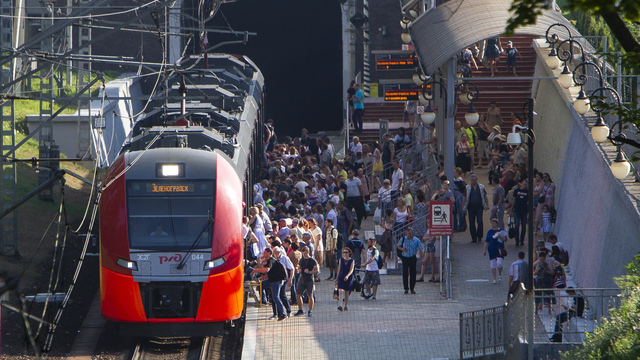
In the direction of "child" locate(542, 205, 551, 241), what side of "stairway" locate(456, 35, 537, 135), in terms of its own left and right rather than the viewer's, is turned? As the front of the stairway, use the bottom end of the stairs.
front

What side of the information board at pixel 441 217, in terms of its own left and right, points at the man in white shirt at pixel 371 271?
right

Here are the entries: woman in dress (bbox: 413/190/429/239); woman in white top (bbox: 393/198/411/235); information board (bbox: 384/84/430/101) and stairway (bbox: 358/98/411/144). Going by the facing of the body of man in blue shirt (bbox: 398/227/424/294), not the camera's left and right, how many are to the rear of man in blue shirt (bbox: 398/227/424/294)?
4

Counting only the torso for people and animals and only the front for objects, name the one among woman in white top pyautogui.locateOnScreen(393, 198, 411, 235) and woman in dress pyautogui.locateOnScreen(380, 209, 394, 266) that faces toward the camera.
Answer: the woman in white top

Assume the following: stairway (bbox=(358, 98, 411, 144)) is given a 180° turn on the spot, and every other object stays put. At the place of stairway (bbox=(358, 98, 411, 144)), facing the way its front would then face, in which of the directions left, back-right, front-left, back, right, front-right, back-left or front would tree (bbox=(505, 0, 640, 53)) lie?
back

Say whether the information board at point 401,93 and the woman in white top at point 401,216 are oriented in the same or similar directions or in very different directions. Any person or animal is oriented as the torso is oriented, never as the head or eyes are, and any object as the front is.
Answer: same or similar directions

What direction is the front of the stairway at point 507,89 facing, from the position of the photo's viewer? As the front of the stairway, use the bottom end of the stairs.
facing the viewer

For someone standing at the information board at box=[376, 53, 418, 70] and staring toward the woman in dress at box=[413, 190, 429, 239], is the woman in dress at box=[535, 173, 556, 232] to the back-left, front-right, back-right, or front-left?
front-left

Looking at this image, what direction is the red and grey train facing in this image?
toward the camera

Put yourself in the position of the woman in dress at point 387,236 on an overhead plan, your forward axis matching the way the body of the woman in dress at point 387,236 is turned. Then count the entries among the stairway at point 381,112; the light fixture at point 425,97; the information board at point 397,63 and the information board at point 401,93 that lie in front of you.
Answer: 4

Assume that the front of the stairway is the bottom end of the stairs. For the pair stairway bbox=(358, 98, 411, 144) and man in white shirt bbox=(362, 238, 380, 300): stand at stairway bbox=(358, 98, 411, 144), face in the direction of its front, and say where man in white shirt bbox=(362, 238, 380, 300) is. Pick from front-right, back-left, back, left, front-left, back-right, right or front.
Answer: front
